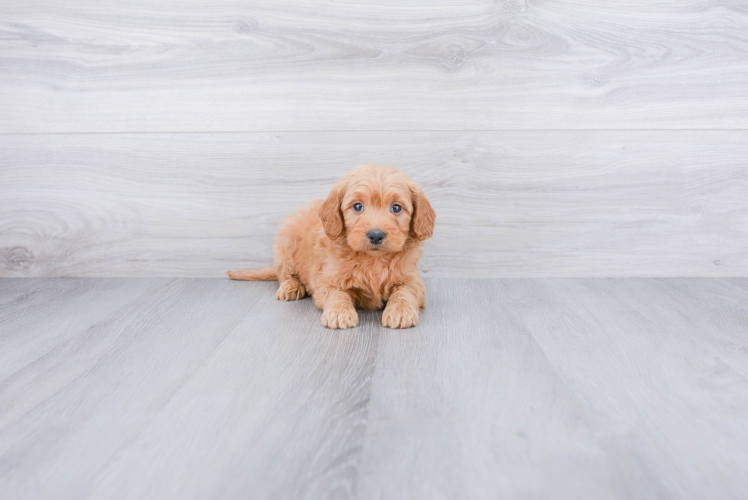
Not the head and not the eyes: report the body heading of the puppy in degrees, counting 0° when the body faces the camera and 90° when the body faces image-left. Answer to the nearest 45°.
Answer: approximately 315°
